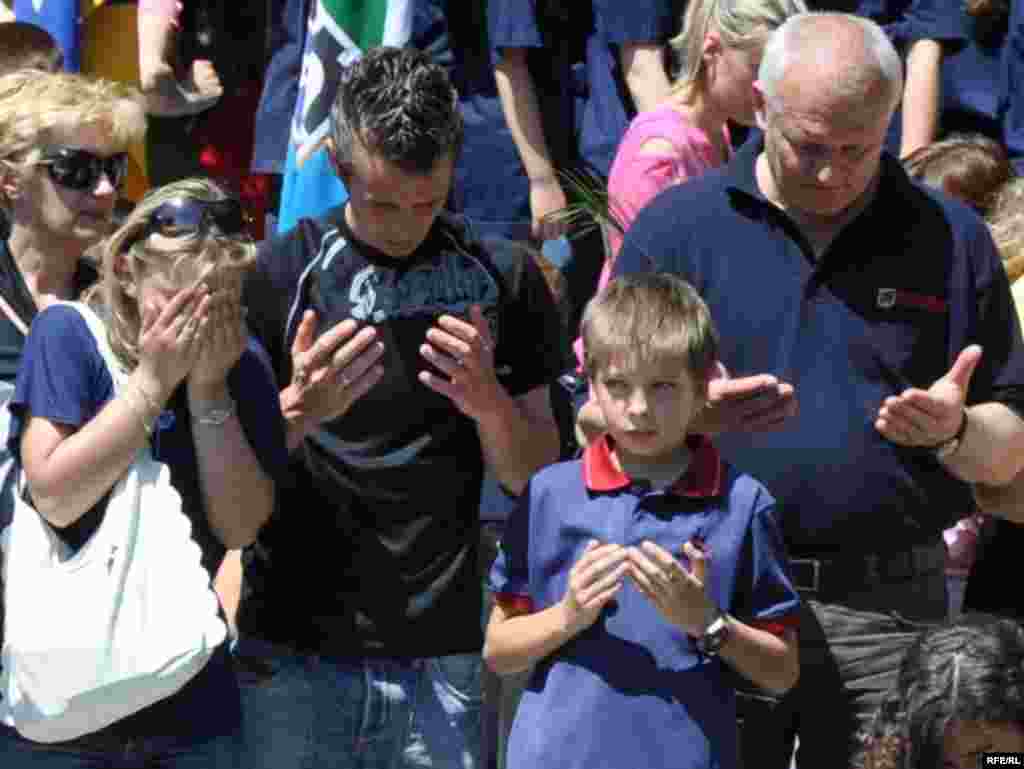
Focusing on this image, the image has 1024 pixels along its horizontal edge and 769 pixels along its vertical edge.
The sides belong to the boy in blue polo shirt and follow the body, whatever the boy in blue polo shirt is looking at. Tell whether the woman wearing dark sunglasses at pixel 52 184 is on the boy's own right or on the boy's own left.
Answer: on the boy's own right

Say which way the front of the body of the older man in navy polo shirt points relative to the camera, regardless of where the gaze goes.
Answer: toward the camera

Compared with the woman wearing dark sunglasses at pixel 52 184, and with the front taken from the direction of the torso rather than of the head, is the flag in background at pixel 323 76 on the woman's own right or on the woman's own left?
on the woman's own left

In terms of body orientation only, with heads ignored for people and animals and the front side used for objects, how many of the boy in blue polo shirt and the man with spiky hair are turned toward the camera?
2

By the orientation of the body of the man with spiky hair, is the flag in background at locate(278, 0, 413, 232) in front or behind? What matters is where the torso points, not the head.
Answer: behind

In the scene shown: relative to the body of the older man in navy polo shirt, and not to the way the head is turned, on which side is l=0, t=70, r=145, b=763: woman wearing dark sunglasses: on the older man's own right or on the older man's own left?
on the older man's own right

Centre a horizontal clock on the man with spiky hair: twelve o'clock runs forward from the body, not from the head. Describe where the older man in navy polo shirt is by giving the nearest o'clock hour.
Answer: The older man in navy polo shirt is roughly at 9 o'clock from the man with spiky hair.

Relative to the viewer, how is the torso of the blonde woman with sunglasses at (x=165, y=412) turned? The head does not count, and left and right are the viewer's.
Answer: facing the viewer and to the right of the viewer

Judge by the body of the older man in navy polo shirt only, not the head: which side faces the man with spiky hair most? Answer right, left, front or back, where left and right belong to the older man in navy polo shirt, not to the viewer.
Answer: right

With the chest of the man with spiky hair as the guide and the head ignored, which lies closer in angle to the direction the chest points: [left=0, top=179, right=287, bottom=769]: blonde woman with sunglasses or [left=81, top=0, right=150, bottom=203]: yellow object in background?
the blonde woman with sunglasses

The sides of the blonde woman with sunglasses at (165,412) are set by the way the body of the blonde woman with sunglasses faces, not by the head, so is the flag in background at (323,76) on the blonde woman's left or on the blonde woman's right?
on the blonde woman's left

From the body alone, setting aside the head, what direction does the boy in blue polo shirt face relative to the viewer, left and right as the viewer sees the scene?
facing the viewer

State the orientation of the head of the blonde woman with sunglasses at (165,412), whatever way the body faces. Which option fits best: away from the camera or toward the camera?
toward the camera

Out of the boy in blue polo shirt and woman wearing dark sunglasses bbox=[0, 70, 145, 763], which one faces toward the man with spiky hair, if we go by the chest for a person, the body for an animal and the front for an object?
the woman wearing dark sunglasses
